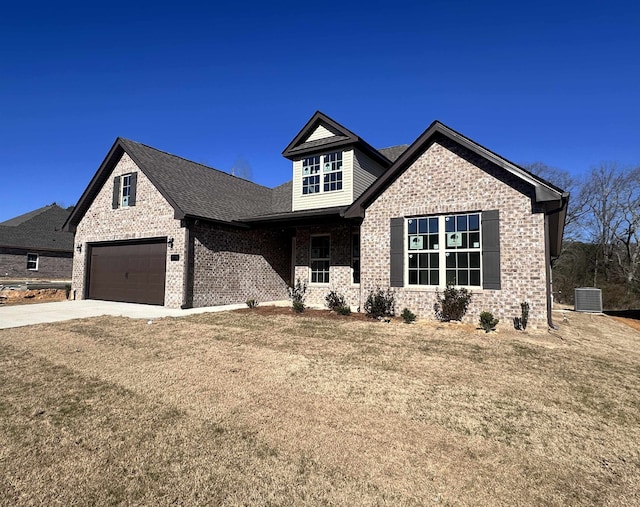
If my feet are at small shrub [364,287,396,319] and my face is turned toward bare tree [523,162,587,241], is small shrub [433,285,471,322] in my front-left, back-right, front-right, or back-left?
front-right

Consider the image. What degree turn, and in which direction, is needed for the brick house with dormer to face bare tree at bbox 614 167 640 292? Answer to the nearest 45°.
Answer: approximately 180°

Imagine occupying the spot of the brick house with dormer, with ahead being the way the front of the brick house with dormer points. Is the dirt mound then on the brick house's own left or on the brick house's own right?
on the brick house's own right

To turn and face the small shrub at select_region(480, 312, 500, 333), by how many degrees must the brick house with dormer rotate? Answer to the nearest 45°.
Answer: approximately 90° to its left

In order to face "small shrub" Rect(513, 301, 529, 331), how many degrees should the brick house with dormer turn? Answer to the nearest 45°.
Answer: approximately 90° to its left

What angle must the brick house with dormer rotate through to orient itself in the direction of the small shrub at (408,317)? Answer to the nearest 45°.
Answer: approximately 90° to its left

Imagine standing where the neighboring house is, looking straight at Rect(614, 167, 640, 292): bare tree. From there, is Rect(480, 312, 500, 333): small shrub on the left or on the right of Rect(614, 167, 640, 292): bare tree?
right

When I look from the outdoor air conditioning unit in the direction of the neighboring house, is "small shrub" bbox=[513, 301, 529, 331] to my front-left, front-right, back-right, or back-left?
front-left

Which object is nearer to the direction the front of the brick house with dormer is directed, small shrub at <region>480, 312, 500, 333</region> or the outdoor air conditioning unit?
the small shrub

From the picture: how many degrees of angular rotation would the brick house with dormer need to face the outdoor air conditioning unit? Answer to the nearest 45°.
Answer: approximately 135° to its left
